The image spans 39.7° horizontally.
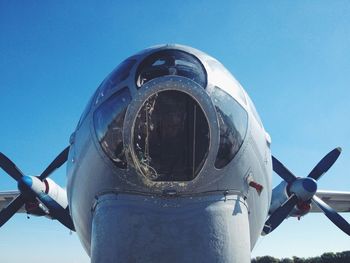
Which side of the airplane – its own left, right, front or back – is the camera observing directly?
front
